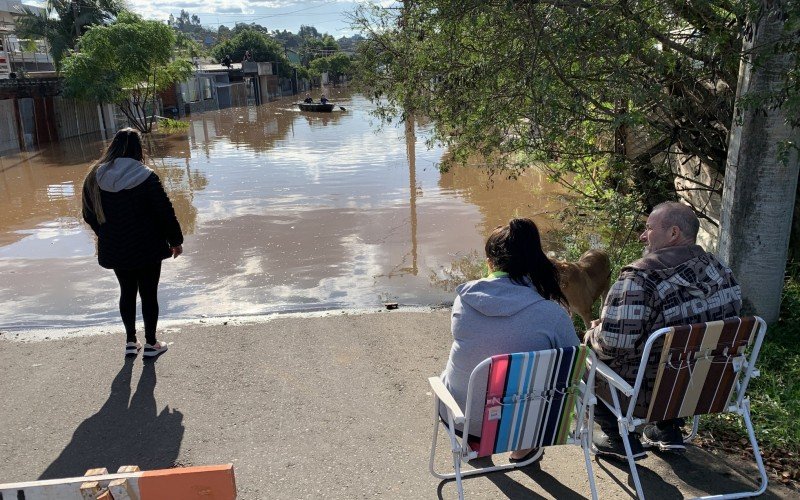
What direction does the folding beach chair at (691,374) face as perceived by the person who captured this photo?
facing away from the viewer and to the left of the viewer

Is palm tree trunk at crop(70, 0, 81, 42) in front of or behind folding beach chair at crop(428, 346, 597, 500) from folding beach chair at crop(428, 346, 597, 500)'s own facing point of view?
in front

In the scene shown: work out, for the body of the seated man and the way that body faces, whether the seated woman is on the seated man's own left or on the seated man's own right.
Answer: on the seated man's own left

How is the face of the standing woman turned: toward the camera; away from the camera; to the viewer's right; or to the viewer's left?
away from the camera

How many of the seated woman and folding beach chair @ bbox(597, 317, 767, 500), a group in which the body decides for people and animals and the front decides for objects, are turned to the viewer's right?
0

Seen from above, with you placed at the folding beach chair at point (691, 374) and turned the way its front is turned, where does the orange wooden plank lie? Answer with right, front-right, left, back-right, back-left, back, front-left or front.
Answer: left

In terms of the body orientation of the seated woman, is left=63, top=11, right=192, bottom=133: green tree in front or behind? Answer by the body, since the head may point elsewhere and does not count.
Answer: in front

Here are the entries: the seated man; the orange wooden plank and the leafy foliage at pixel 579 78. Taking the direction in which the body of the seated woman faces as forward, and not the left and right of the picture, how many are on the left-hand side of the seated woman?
1

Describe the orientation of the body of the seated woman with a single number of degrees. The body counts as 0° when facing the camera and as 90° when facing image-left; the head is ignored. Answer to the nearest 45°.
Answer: approximately 135°

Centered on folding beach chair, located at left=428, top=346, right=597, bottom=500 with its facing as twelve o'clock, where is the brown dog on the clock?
The brown dog is roughly at 2 o'clock from the folding beach chair.
